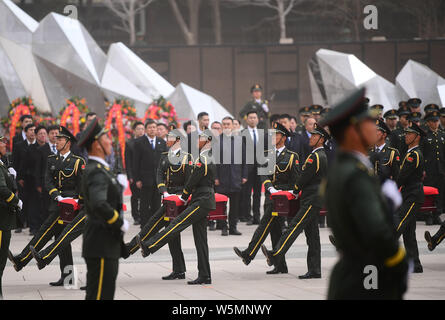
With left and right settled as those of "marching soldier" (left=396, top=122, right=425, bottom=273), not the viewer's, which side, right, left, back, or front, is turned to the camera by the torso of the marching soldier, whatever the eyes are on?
left

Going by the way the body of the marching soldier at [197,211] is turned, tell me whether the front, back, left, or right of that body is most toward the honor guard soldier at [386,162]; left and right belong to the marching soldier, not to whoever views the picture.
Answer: back

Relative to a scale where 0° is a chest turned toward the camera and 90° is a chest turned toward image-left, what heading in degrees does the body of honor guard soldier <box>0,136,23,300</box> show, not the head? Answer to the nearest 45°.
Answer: approximately 270°

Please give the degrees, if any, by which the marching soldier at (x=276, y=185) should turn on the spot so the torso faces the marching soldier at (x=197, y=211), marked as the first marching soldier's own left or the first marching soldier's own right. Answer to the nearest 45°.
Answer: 0° — they already face them

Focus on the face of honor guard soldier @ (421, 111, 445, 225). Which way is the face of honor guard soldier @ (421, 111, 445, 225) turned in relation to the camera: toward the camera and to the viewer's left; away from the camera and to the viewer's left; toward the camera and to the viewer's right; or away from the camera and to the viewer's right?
toward the camera and to the viewer's left

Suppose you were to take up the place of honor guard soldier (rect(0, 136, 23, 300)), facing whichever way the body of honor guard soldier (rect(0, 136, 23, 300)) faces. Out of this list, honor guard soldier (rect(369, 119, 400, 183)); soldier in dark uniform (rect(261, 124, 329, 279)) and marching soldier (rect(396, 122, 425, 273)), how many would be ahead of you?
3

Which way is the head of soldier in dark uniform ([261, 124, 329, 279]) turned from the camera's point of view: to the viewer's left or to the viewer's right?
to the viewer's left

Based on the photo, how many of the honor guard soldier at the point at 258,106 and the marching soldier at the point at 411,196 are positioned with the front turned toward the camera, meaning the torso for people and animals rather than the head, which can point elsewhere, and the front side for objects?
1

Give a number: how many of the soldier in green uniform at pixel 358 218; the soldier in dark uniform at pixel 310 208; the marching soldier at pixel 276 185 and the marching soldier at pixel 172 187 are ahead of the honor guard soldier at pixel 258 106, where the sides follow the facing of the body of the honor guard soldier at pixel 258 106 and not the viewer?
4

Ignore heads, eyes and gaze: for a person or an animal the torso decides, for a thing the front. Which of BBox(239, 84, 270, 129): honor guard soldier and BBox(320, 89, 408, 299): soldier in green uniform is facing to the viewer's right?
the soldier in green uniform

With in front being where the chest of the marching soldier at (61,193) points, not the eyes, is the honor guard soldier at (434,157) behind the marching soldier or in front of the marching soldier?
behind
